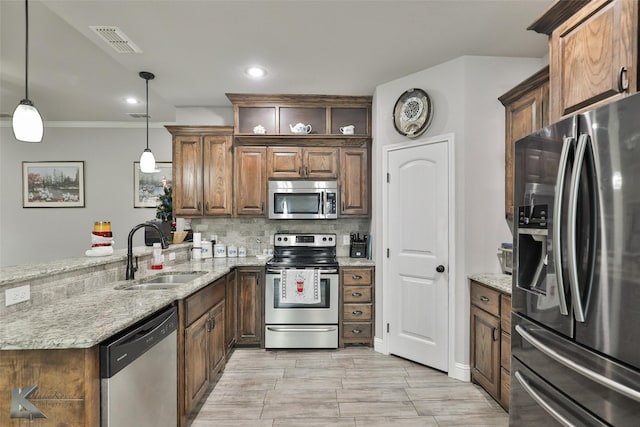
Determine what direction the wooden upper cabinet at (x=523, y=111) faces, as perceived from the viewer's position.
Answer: facing the viewer and to the left of the viewer

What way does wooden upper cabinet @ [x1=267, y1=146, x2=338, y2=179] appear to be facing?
toward the camera

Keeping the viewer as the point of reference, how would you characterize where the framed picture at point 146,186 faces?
facing the viewer

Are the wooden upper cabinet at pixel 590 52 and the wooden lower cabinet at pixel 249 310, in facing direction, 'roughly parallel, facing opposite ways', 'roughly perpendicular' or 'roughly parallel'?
roughly perpendicular

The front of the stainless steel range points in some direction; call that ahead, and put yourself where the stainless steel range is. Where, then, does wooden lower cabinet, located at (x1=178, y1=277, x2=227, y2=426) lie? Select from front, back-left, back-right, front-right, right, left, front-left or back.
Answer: front-right

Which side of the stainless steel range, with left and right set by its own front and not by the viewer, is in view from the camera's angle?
front

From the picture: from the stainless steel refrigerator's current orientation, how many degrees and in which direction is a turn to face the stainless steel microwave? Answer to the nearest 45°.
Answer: approximately 90° to its right

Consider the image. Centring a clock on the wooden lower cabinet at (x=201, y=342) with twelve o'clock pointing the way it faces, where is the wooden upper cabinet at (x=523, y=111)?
The wooden upper cabinet is roughly at 11 o'clock from the wooden lower cabinet.

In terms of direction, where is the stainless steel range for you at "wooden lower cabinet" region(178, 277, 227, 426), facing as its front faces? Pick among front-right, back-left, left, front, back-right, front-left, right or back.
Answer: left

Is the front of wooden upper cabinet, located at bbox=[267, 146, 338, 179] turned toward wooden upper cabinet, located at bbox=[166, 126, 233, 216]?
no

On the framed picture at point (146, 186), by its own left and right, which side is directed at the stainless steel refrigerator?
front

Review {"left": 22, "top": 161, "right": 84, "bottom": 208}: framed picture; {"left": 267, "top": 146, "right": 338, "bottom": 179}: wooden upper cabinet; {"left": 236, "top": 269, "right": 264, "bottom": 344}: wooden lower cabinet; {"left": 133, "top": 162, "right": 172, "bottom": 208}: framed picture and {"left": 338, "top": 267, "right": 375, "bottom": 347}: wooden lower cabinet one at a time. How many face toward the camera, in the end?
5
